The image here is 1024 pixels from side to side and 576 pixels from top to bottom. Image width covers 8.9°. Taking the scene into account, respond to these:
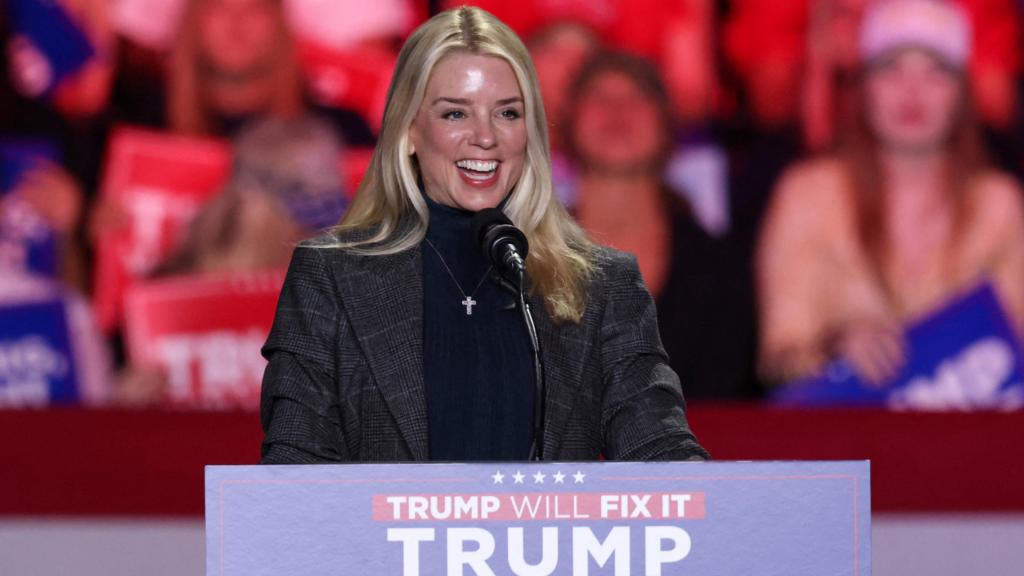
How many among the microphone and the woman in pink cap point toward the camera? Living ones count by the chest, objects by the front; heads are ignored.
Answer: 1

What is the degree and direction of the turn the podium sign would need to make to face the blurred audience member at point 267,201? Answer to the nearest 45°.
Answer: approximately 180°

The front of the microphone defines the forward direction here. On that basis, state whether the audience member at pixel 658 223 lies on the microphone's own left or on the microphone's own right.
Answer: on the microphone's own right

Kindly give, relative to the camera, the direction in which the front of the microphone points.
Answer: facing away from the viewer and to the left of the viewer

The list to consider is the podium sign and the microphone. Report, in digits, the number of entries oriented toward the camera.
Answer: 1
